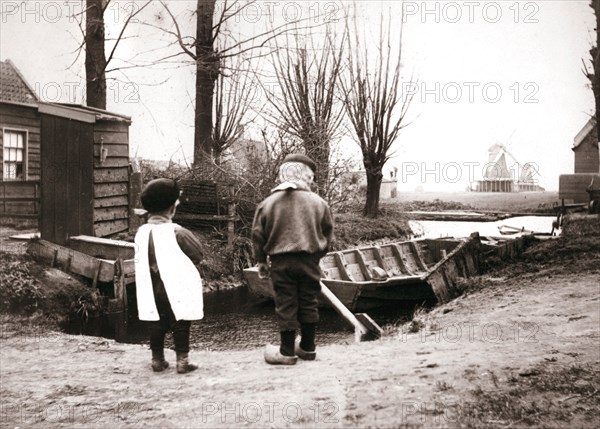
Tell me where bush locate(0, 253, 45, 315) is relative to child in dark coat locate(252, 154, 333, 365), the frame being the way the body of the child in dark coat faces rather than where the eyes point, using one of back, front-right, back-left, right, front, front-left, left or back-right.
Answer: front-left

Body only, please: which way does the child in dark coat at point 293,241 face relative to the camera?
away from the camera

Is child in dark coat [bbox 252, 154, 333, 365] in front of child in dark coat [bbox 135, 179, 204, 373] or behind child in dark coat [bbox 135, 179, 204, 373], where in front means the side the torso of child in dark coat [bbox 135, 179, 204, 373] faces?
in front

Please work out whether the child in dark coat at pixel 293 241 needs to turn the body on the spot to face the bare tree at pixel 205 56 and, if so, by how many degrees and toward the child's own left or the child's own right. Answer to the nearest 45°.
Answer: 0° — they already face it

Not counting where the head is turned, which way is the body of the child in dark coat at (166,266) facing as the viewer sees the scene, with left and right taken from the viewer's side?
facing away from the viewer and to the right of the viewer

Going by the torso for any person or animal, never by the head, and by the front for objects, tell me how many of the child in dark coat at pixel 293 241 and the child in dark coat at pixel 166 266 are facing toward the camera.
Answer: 0

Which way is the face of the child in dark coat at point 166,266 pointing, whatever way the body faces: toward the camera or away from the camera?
away from the camera

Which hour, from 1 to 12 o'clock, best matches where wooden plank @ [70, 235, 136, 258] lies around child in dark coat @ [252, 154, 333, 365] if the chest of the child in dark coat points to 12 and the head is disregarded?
The wooden plank is roughly at 11 o'clock from the child in dark coat.

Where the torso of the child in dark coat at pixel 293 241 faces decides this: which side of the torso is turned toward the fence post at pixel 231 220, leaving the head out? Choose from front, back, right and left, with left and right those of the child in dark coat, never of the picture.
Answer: front

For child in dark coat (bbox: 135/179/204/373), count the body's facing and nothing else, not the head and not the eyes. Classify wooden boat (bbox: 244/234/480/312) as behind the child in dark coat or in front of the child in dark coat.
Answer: in front

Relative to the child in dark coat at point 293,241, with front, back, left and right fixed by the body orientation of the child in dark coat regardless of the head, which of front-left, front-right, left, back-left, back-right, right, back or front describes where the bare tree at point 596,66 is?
front-right

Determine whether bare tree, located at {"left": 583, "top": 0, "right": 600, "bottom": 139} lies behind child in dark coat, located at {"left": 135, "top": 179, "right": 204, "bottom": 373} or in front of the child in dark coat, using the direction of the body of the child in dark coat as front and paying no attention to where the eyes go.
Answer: in front
